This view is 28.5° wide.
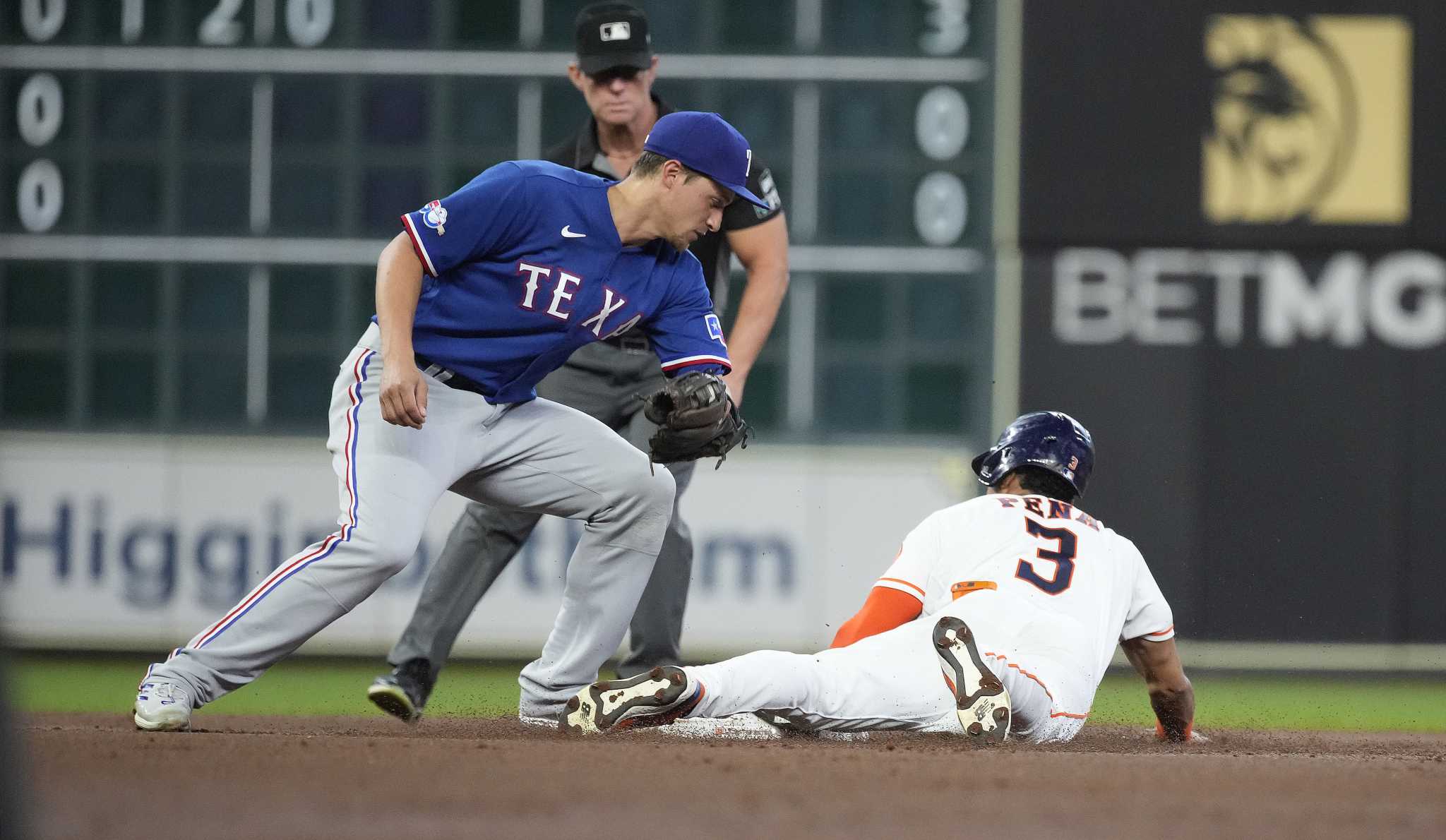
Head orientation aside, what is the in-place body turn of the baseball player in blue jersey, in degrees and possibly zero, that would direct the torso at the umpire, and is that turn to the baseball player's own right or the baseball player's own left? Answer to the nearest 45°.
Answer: approximately 135° to the baseball player's own left

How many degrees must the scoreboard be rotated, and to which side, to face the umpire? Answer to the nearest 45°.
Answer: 0° — it already faces them

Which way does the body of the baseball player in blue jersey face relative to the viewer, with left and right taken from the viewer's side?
facing the viewer and to the right of the viewer

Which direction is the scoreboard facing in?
toward the camera

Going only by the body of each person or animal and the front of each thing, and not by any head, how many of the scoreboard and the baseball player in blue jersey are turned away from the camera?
0

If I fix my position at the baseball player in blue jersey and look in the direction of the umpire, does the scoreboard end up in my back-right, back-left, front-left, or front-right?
front-left

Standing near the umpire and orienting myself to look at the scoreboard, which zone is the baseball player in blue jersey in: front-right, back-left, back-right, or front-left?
back-left

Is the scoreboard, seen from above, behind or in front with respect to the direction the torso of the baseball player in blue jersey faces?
behind
